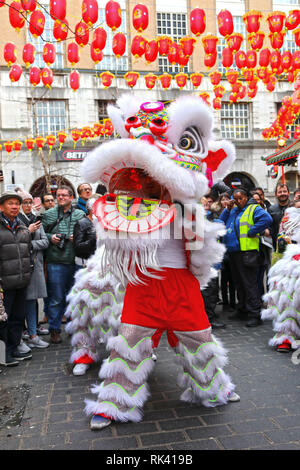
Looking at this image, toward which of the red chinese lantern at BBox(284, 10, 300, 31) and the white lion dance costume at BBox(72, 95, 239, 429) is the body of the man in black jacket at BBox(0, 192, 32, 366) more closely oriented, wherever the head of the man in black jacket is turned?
the white lion dance costume

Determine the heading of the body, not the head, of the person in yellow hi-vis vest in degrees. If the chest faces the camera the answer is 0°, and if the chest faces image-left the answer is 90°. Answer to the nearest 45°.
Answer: approximately 45°

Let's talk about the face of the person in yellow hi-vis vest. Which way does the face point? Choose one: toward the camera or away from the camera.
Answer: toward the camera

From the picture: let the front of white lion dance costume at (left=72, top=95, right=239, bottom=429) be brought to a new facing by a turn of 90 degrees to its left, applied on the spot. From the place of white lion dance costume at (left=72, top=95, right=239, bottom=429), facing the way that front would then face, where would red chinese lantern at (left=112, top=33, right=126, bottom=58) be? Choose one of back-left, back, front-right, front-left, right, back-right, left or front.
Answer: back-left

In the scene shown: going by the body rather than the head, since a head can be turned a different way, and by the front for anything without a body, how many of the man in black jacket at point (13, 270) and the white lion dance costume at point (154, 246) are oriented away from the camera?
0

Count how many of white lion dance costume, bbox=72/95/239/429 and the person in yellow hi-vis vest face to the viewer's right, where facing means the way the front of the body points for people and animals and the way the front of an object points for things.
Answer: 0

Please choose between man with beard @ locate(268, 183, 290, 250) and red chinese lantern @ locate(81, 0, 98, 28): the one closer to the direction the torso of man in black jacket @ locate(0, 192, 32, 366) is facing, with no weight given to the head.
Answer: the man with beard

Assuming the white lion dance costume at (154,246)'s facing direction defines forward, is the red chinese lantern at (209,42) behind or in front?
behind

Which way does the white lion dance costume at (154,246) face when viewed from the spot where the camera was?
facing the viewer and to the left of the viewer

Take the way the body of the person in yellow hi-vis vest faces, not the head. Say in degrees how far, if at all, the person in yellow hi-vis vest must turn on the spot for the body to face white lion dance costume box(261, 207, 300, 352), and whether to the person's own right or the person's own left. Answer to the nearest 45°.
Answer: approximately 45° to the person's own left

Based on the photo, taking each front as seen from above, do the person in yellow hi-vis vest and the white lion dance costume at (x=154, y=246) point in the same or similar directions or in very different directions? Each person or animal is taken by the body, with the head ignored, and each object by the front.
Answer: same or similar directions

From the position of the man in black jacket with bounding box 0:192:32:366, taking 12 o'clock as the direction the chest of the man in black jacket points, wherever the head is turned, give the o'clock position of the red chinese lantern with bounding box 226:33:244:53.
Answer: The red chinese lantern is roughly at 9 o'clock from the man in black jacket.
